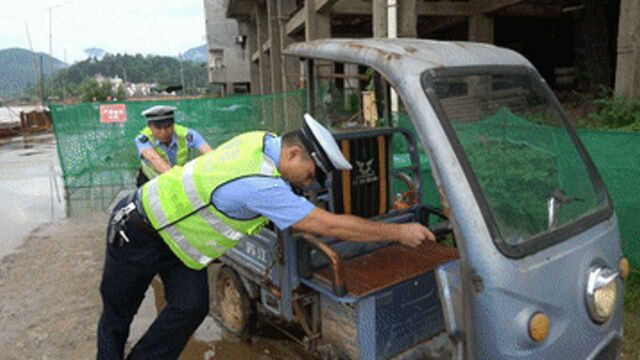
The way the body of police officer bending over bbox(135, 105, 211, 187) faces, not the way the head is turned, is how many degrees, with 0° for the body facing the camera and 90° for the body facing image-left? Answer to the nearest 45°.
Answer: approximately 315°

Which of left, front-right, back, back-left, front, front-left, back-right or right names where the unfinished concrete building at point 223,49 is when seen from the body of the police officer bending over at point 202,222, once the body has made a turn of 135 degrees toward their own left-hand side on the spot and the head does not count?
front-right

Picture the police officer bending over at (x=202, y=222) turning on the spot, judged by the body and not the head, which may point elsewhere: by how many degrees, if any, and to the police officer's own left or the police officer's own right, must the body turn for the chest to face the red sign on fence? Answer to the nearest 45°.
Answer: approximately 90° to the police officer's own left

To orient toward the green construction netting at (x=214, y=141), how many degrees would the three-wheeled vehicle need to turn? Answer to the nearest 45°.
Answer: approximately 180°

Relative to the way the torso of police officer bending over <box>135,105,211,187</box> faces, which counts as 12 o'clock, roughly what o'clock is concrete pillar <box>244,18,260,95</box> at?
The concrete pillar is roughly at 8 o'clock from the police officer bending over.

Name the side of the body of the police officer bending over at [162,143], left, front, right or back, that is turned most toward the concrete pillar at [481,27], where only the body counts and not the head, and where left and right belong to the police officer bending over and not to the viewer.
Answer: left

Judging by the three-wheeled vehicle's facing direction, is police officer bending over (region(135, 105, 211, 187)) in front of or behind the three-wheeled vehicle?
behind

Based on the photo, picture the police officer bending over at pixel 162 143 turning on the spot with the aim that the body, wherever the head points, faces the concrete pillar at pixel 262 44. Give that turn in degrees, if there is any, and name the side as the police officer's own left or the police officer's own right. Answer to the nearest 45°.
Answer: approximately 135° to the police officer's own left

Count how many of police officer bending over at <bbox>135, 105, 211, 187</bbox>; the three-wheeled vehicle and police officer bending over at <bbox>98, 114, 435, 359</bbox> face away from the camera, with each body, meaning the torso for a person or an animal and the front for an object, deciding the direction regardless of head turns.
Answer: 0

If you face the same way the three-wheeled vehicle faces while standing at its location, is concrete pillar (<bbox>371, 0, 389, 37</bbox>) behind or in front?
behind

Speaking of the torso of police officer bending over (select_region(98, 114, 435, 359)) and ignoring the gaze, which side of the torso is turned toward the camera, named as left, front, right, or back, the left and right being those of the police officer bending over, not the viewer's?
right
